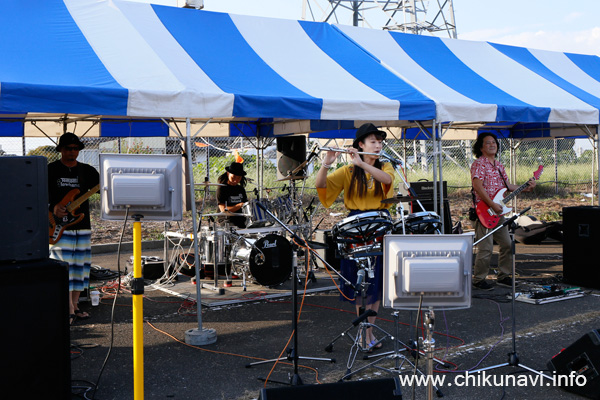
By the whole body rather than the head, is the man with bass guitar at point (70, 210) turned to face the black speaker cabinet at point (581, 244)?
no

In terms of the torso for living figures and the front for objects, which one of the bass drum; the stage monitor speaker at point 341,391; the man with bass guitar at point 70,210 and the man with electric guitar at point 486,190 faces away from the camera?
the stage monitor speaker

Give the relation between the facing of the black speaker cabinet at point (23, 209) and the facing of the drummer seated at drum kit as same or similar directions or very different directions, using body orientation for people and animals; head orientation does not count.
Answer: same or similar directions

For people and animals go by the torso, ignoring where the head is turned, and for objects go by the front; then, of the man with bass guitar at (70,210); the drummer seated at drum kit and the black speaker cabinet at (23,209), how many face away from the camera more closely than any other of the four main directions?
0

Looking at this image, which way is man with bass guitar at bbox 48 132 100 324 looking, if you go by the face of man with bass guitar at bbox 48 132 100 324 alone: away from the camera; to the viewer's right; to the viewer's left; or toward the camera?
toward the camera

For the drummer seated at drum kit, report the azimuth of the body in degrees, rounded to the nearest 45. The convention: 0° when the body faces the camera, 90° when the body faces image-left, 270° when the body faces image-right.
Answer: approximately 315°

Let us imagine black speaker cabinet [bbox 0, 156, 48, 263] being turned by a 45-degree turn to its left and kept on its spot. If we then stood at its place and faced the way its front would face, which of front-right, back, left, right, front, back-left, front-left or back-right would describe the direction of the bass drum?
left

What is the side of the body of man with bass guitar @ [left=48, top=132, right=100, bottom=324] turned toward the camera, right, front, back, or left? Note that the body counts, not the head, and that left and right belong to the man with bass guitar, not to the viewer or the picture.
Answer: front

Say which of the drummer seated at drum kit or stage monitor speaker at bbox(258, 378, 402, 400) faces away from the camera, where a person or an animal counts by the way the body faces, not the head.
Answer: the stage monitor speaker

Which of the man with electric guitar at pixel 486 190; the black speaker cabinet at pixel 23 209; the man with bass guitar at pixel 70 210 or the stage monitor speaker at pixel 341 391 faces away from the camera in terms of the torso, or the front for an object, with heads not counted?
the stage monitor speaker

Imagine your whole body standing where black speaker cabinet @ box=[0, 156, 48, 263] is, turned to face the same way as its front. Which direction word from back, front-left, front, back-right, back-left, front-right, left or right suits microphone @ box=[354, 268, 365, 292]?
left

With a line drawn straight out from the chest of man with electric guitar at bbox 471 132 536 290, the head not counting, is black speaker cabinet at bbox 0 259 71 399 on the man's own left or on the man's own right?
on the man's own right

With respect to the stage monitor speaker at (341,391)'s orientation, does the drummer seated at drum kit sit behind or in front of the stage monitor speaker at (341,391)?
in front

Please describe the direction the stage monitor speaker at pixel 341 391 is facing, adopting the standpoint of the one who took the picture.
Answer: facing away from the viewer

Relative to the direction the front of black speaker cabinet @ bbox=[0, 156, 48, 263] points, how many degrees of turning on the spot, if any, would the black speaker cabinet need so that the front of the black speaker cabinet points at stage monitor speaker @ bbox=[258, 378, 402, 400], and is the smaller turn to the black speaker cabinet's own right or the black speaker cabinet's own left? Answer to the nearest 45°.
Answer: approximately 45° to the black speaker cabinet's own left

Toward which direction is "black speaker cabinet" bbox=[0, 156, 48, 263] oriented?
toward the camera

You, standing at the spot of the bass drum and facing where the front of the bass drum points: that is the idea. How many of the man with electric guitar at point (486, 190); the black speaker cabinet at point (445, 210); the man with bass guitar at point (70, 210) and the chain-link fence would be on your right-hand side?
1

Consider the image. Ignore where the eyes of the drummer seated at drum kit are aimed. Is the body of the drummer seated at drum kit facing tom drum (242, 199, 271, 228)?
yes

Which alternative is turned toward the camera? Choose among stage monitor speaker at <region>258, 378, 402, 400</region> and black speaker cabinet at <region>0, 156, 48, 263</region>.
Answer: the black speaker cabinet

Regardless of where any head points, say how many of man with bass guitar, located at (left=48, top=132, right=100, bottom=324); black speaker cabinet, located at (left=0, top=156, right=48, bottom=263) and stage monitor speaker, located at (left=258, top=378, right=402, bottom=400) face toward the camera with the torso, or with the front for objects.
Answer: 2
